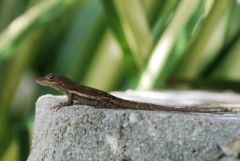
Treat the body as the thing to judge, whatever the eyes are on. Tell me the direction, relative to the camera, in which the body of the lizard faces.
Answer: to the viewer's left
